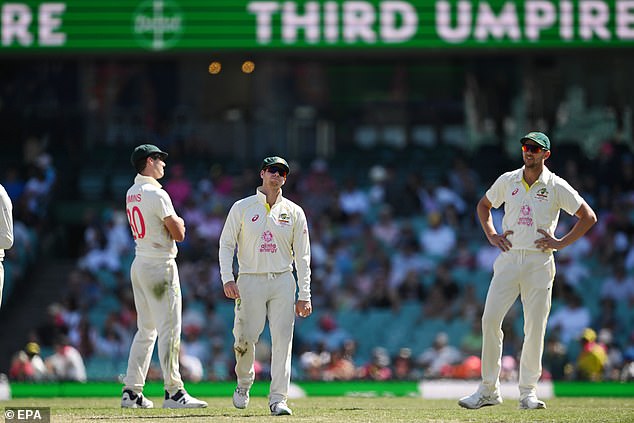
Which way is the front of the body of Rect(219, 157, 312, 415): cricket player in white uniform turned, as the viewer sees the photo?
toward the camera

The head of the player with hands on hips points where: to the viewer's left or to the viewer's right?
to the viewer's left

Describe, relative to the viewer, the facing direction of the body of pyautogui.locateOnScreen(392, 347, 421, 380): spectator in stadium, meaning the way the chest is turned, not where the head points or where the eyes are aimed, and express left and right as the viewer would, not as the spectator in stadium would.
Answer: facing the viewer

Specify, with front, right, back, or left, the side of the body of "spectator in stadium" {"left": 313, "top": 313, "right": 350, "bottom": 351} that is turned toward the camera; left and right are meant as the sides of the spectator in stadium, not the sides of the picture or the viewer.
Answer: front

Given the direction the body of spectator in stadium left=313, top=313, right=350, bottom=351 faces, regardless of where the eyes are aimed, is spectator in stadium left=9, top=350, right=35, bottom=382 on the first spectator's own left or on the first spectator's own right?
on the first spectator's own right

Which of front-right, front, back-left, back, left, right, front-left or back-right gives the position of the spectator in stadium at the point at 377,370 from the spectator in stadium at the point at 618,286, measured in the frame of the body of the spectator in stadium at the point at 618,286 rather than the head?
front-right

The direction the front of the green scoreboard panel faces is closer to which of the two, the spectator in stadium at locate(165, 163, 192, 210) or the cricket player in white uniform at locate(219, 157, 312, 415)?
the cricket player in white uniform

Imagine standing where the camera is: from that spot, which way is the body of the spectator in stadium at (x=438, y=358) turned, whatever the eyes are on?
toward the camera

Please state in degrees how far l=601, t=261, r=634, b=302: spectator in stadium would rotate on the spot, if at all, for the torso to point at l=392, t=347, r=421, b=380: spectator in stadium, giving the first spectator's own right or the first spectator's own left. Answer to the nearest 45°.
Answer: approximately 45° to the first spectator's own right

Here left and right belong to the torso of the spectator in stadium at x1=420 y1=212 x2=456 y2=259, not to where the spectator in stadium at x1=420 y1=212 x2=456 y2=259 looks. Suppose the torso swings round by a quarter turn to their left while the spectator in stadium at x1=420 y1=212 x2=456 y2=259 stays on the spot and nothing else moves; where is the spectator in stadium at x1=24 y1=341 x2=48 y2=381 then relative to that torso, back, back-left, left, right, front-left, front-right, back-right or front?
back-right

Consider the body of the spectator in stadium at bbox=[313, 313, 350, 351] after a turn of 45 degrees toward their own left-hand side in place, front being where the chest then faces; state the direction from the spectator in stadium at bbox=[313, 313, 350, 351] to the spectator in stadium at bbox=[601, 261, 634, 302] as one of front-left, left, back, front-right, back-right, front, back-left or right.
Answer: front-left
